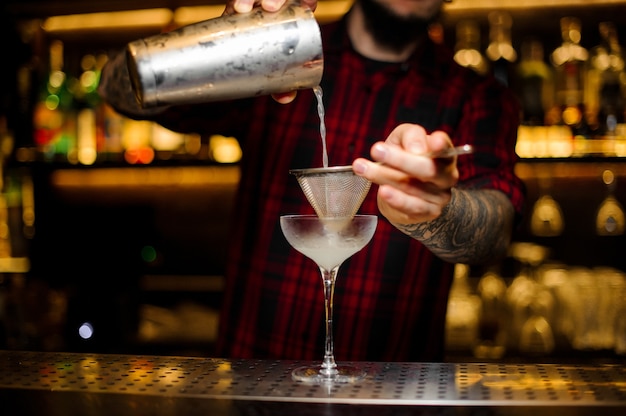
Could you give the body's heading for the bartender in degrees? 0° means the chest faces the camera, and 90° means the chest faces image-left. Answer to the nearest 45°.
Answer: approximately 0°

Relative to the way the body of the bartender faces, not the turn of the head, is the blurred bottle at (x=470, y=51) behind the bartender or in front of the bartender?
behind

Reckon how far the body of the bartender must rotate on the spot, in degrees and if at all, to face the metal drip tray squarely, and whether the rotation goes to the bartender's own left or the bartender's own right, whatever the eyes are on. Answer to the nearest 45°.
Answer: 0° — they already face it

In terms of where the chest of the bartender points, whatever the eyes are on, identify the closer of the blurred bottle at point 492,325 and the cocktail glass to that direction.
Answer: the cocktail glass

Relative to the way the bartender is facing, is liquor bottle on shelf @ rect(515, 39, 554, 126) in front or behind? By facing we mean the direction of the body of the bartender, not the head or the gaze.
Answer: behind

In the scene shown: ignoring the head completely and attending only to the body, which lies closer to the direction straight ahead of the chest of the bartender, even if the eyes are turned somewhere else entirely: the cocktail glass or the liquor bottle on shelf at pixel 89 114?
the cocktail glass

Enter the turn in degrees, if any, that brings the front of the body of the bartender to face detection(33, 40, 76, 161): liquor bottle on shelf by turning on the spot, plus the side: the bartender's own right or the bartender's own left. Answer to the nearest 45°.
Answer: approximately 135° to the bartender's own right

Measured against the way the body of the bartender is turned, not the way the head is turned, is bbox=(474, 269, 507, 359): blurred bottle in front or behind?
behind

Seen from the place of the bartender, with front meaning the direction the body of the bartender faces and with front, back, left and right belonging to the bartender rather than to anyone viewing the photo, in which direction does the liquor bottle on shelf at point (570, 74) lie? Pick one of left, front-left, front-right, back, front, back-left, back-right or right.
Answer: back-left

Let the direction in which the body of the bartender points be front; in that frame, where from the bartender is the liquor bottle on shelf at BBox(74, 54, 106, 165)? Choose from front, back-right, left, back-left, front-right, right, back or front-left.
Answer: back-right
